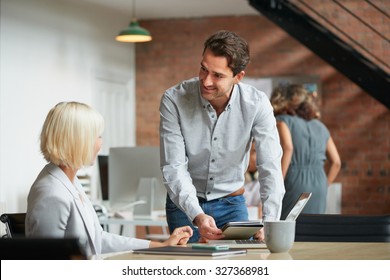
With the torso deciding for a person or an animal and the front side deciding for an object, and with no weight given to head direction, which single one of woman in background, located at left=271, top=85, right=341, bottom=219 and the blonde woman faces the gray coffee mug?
the blonde woman

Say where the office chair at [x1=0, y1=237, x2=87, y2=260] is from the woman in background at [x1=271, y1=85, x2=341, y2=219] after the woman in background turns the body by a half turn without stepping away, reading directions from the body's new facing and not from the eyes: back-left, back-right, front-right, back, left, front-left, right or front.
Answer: front

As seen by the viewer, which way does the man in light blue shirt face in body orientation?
toward the camera

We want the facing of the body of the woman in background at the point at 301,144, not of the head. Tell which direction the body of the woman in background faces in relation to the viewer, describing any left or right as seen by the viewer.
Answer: facing away from the viewer

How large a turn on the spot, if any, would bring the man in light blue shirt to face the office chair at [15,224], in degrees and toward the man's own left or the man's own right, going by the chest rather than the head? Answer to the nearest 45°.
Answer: approximately 45° to the man's own right

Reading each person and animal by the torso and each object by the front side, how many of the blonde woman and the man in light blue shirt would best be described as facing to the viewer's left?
0

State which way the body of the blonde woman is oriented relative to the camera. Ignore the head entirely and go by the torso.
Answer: to the viewer's right

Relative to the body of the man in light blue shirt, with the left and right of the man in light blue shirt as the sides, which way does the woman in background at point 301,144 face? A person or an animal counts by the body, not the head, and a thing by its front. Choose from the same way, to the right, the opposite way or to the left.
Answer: the opposite way

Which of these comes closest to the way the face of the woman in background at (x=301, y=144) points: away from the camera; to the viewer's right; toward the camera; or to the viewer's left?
away from the camera

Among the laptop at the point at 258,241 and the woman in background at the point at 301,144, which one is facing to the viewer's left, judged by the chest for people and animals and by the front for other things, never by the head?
the laptop

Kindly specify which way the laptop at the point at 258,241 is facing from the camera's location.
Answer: facing to the left of the viewer

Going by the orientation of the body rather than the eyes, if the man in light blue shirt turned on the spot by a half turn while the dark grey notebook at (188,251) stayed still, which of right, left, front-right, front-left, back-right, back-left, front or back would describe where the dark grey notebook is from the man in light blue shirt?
back

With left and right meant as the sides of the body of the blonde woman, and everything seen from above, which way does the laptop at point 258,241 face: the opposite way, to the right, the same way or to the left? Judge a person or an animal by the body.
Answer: the opposite way

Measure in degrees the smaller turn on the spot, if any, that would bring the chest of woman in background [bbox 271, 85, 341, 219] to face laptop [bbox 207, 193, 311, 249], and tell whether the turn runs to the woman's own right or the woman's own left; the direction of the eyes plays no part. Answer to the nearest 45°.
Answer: approximately 180°
